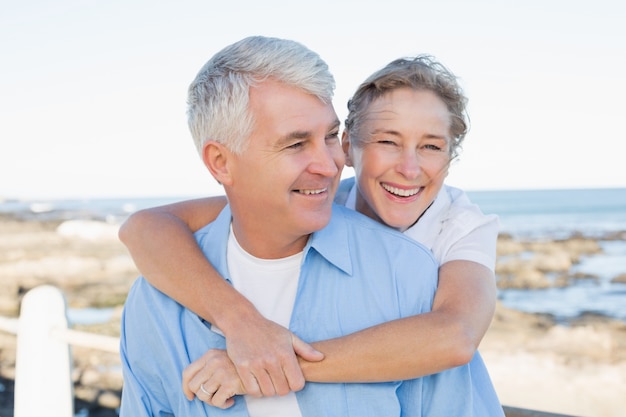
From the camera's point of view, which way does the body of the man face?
toward the camera

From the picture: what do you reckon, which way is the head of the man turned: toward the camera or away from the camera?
toward the camera

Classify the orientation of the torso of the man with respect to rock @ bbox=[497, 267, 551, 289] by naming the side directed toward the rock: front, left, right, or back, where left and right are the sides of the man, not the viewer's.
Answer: back

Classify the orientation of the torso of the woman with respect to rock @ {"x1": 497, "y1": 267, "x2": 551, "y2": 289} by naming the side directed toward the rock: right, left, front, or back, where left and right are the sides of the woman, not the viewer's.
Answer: back

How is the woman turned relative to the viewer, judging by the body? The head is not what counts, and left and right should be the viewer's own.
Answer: facing the viewer

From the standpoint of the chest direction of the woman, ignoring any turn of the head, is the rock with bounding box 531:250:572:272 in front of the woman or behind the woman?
behind

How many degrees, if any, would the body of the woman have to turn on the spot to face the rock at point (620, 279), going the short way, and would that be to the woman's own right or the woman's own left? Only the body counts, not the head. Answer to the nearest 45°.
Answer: approximately 135° to the woman's own left

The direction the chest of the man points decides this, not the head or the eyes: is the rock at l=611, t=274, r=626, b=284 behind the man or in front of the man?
behind
